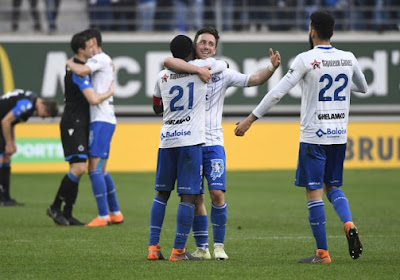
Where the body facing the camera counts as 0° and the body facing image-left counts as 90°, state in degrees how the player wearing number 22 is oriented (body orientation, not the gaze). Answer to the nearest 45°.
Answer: approximately 135°

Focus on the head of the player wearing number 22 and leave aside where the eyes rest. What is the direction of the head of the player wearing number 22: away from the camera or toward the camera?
away from the camera
